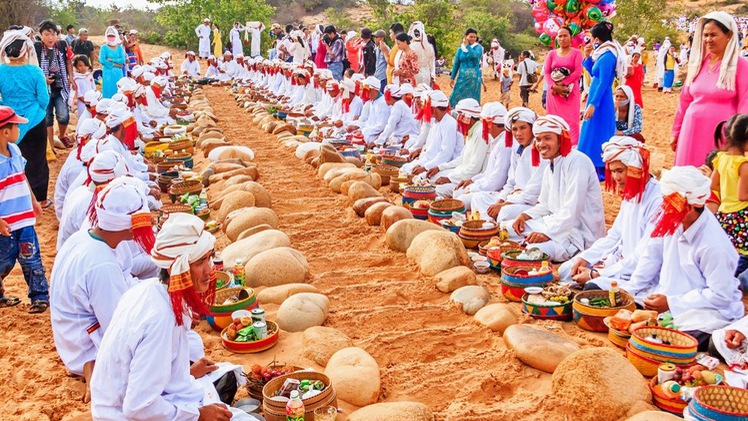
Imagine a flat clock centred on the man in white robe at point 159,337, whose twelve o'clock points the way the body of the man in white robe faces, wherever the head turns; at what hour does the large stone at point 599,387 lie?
The large stone is roughly at 12 o'clock from the man in white robe.

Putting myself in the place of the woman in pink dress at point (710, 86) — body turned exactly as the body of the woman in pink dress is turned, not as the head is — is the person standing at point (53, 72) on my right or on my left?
on my right

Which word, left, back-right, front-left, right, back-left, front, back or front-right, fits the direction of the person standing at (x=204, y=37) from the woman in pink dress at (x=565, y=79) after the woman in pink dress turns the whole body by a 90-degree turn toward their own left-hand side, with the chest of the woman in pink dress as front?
back-left

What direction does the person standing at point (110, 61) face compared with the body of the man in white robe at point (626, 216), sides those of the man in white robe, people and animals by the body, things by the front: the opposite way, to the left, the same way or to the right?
to the left

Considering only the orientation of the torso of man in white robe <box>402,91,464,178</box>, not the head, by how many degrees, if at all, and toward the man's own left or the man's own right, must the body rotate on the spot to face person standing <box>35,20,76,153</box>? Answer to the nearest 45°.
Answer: approximately 45° to the man's own right

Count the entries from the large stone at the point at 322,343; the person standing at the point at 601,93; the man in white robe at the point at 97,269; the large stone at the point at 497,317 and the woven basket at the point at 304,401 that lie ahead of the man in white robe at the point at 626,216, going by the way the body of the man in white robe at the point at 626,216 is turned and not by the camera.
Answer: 4

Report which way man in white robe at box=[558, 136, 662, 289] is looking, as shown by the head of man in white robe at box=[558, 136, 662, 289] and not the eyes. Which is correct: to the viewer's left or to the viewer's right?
to the viewer's left

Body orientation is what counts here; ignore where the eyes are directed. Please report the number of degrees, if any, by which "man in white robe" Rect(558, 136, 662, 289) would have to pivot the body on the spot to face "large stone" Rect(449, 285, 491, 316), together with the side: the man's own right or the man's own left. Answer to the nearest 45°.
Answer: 0° — they already face it

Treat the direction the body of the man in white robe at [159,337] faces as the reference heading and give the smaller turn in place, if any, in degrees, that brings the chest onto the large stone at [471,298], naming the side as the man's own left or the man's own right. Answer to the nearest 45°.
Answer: approximately 45° to the man's own left

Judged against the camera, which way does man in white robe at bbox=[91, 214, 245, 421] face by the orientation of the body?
to the viewer's right

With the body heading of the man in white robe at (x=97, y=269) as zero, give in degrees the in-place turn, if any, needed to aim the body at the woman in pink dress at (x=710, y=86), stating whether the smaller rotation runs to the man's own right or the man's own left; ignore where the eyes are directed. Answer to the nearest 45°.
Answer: approximately 45° to the man's own right

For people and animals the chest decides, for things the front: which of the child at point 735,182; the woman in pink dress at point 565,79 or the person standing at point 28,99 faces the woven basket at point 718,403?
the woman in pink dress

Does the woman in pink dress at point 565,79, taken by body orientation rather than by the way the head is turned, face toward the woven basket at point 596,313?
yes

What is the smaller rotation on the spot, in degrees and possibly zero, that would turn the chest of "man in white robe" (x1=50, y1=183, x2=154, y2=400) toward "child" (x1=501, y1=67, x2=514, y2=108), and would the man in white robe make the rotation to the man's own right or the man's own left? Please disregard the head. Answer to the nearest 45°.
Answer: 0° — they already face them

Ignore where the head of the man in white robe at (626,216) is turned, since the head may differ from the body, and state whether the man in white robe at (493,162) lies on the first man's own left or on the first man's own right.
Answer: on the first man's own right

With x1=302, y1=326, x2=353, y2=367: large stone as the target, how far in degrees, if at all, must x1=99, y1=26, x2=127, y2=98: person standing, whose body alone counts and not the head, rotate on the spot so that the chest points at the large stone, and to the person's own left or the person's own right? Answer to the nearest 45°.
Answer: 0° — they already face it

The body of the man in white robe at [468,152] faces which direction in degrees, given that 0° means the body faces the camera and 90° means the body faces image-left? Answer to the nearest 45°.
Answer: approximately 90°
